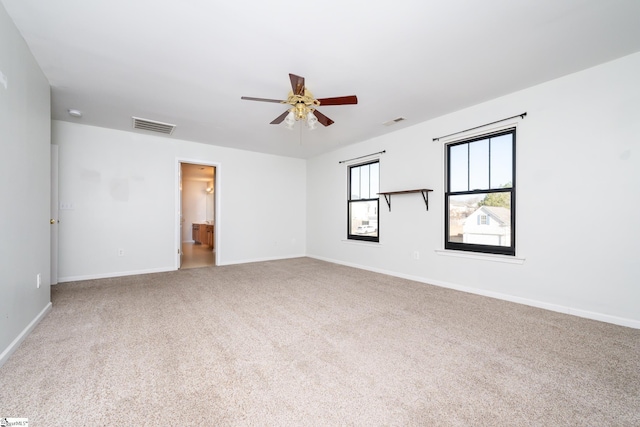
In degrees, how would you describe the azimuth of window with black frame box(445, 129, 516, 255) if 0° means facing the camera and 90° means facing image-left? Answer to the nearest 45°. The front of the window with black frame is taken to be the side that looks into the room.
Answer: approximately 45°

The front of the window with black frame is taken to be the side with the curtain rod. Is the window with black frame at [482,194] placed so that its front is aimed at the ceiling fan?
yes

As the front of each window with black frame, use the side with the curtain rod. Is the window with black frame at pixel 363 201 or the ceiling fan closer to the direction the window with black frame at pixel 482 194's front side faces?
the ceiling fan

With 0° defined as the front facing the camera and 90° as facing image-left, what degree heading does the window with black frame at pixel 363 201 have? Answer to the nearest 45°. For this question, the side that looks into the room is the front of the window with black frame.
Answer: approximately 45°
